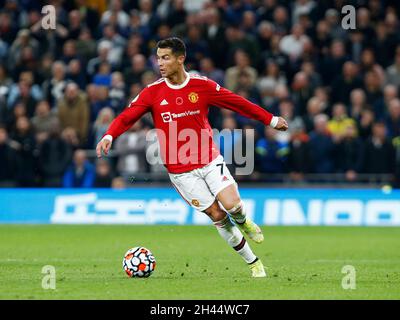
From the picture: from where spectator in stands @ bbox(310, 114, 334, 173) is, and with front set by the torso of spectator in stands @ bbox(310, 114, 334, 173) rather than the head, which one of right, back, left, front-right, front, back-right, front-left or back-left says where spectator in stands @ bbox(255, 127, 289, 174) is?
right

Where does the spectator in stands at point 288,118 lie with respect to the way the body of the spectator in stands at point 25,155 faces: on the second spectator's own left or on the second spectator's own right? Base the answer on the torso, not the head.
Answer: on the second spectator's own left

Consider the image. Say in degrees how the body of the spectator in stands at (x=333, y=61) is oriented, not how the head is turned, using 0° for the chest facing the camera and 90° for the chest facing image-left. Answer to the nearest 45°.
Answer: approximately 0°

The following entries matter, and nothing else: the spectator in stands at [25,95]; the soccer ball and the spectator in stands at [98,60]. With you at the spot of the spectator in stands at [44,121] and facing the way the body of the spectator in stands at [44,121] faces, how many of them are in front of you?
1

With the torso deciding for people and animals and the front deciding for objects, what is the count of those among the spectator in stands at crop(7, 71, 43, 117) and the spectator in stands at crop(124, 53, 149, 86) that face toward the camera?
2
